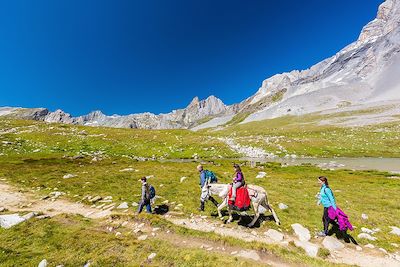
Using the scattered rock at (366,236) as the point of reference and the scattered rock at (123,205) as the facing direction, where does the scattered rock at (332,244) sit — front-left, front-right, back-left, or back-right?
front-left

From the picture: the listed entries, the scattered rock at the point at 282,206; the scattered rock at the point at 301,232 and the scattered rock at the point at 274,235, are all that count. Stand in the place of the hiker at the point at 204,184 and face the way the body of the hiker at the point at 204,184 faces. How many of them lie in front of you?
0

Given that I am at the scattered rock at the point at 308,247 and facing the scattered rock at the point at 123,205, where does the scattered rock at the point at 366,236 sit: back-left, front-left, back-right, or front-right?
back-right

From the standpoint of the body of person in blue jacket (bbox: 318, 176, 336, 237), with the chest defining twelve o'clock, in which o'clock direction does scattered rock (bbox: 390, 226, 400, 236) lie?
The scattered rock is roughly at 5 o'clock from the person in blue jacket.

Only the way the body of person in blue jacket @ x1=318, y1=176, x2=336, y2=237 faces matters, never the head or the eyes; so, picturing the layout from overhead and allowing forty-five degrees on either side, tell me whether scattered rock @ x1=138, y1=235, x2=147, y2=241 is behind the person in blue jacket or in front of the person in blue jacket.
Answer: in front

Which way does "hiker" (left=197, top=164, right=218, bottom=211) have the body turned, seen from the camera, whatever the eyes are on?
to the viewer's left

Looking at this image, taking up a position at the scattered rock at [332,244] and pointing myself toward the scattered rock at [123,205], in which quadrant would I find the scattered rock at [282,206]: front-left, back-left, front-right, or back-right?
front-right

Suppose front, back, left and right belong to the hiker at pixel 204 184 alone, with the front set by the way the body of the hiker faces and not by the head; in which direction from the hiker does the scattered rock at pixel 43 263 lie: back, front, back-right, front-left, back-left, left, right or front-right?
front-left

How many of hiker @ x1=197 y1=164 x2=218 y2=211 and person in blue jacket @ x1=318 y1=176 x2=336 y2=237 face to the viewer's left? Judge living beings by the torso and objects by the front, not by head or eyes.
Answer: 2

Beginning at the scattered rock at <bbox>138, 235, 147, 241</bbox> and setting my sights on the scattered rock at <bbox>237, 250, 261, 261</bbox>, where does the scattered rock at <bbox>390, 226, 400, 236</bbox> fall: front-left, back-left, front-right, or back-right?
front-left

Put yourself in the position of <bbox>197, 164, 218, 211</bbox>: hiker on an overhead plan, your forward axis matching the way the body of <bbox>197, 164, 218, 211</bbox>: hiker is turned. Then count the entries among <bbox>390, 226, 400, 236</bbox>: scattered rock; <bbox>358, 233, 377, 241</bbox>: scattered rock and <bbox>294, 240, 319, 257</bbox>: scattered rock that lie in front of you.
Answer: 0

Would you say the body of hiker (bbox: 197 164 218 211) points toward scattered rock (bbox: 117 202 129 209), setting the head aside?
yes

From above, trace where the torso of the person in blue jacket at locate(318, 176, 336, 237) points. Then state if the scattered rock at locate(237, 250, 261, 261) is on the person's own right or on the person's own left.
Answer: on the person's own left

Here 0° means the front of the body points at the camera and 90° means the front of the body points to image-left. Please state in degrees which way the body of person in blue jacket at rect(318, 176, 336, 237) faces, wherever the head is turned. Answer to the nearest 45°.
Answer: approximately 90°

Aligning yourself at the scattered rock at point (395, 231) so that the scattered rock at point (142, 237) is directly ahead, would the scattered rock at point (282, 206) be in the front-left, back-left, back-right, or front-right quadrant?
front-right
